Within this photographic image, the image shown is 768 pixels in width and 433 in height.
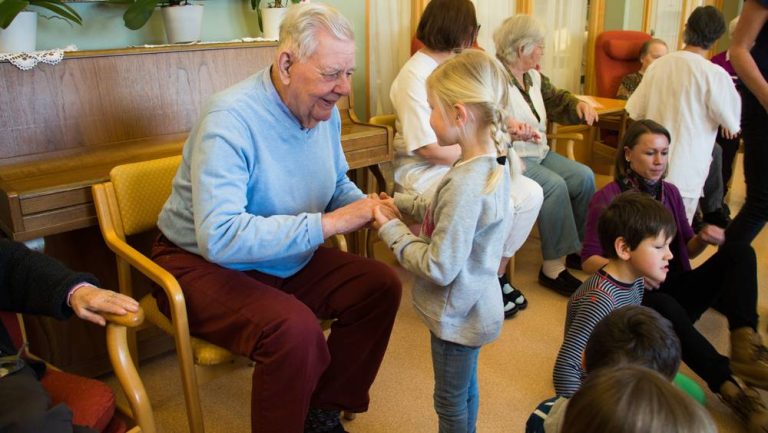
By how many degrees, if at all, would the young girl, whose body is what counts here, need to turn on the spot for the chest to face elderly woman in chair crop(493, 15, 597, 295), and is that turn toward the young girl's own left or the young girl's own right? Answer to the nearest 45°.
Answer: approximately 90° to the young girl's own right

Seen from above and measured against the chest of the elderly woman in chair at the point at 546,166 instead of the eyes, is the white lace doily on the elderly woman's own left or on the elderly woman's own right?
on the elderly woman's own right

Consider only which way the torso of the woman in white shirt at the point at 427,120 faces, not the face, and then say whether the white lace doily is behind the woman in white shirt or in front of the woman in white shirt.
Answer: behind

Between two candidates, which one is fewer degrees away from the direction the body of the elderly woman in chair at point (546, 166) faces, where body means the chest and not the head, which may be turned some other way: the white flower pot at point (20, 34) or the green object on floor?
the green object on floor

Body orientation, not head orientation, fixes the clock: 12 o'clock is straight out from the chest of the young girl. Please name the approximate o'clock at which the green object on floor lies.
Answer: The green object on floor is roughly at 5 o'clock from the young girl.

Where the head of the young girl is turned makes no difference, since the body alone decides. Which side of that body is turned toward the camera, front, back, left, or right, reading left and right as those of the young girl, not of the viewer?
left

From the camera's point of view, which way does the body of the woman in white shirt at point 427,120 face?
to the viewer's right

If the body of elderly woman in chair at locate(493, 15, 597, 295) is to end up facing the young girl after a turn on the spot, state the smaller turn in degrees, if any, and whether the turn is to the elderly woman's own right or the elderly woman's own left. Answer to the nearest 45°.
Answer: approximately 45° to the elderly woman's own right

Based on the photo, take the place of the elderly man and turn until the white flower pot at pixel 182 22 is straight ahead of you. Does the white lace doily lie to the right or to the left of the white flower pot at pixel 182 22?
left
